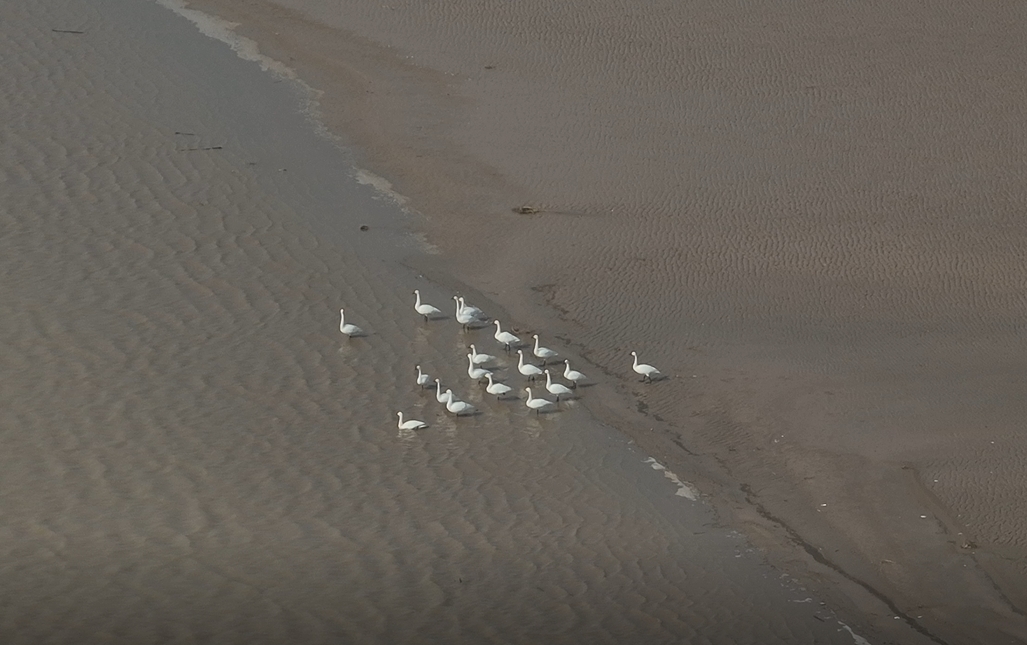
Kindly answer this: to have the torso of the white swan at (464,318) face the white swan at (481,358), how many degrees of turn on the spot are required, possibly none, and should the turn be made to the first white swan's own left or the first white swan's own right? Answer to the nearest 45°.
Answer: approximately 90° to the first white swan's own left

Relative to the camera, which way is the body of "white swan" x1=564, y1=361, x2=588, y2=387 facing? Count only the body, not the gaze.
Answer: to the viewer's left

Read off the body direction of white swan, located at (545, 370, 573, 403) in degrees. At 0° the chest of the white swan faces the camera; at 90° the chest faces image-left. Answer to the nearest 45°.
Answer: approximately 90°

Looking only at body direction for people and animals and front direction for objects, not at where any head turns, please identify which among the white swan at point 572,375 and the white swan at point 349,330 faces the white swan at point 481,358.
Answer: the white swan at point 572,375

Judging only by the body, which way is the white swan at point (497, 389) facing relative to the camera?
to the viewer's left

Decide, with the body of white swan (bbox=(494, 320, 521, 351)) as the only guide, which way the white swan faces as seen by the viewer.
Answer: to the viewer's left

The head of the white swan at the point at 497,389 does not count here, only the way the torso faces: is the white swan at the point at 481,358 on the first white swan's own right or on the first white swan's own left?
on the first white swan's own right

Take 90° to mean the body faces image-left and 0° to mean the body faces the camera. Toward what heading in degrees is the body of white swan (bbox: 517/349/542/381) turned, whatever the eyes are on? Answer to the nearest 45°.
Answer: approximately 90°

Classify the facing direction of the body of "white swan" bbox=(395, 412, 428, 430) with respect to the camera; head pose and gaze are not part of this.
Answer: to the viewer's left

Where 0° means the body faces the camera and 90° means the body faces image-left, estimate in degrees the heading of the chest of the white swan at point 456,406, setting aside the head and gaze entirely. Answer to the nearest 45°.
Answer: approximately 90°
